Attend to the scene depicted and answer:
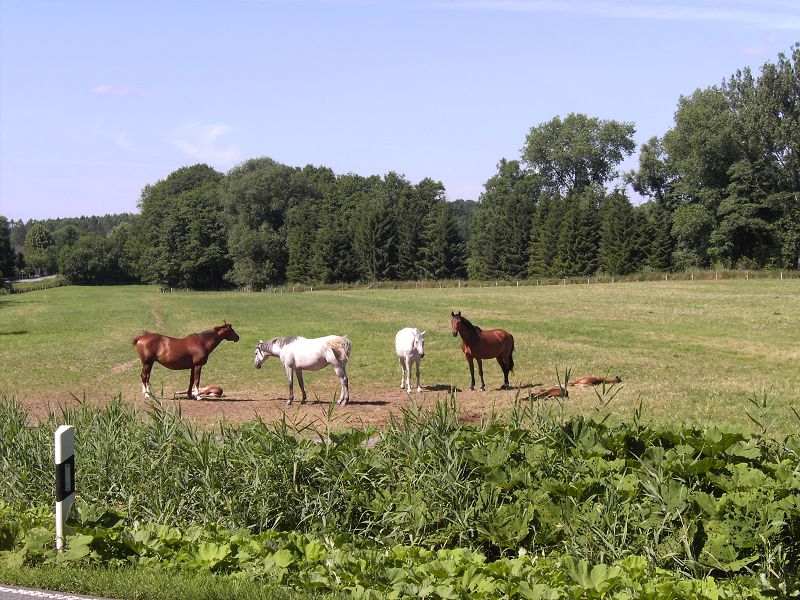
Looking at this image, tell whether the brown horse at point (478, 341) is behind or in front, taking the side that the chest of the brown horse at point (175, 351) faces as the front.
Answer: in front

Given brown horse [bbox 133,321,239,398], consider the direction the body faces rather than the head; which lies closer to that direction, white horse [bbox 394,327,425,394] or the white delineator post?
the white horse

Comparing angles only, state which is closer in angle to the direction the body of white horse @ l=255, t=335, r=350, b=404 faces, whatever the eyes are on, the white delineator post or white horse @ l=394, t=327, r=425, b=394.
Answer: the white delineator post

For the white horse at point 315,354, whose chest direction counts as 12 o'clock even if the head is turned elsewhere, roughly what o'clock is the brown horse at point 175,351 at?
The brown horse is roughly at 1 o'clock from the white horse.

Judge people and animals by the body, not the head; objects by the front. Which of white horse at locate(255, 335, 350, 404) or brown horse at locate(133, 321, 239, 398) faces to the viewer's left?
the white horse

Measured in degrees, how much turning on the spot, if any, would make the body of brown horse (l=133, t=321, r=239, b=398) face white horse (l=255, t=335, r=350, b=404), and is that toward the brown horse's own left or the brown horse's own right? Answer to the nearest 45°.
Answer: approximately 45° to the brown horse's own right

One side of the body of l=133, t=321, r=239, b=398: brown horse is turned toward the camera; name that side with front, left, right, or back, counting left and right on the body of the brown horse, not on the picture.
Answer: right

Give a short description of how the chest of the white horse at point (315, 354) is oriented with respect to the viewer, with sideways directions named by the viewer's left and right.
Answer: facing to the left of the viewer

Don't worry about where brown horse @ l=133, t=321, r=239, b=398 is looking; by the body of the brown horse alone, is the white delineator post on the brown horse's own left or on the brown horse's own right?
on the brown horse's own right

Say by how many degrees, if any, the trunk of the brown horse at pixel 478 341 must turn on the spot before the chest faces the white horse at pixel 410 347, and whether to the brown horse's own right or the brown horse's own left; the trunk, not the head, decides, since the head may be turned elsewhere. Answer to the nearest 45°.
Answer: approximately 45° to the brown horse's own right

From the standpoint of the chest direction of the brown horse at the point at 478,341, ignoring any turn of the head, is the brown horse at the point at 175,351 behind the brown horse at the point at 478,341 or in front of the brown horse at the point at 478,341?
in front

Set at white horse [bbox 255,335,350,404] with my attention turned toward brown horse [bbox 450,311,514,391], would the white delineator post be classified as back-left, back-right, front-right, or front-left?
back-right

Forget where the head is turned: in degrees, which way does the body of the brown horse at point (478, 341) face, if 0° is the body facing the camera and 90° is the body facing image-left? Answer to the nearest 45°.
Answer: approximately 45°

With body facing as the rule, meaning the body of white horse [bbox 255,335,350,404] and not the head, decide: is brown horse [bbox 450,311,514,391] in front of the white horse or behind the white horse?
behind

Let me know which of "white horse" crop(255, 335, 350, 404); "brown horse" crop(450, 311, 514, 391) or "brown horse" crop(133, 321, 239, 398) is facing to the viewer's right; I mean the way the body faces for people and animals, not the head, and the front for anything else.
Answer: "brown horse" crop(133, 321, 239, 398)

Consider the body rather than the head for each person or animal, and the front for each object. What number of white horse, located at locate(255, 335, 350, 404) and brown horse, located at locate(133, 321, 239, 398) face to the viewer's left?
1
